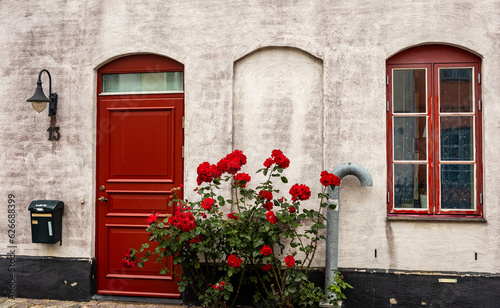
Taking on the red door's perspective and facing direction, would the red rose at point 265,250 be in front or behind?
in front

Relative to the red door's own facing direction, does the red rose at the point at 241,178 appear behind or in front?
in front

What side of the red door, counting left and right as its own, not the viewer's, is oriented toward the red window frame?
left

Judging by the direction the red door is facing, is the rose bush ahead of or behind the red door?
ahead

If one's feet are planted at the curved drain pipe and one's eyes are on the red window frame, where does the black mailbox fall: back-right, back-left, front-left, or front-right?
back-left

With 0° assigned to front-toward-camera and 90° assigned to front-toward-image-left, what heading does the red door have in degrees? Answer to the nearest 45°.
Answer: approximately 0°

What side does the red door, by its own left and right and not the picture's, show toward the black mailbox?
right

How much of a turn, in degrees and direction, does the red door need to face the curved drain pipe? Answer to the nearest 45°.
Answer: approximately 45° to its left
